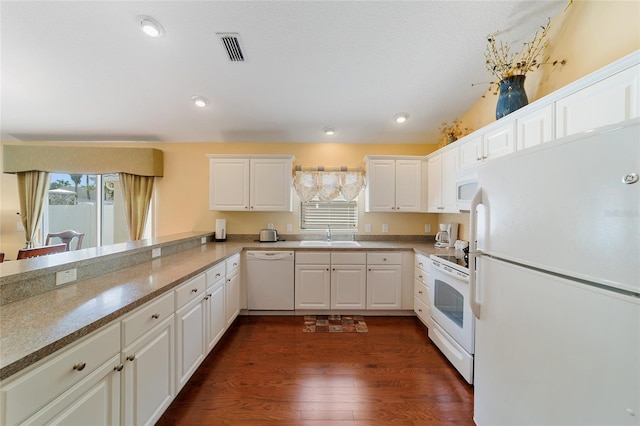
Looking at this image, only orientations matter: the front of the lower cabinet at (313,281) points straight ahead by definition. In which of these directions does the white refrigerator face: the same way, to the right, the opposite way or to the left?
to the right

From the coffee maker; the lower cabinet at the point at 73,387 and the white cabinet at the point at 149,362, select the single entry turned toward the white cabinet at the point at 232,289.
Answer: the coffee maker

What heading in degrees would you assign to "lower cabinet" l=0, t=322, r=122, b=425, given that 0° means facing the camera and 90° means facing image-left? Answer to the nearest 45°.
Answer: approximately 315°

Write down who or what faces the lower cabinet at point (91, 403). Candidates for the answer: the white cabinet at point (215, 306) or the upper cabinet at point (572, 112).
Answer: the upper cabinet

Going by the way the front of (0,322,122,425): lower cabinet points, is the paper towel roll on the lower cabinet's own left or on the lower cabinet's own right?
on the lower cabinet's own left

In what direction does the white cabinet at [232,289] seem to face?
to the viewer's right

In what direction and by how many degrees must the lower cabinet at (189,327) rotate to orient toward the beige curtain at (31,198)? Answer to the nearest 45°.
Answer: approximately 180°

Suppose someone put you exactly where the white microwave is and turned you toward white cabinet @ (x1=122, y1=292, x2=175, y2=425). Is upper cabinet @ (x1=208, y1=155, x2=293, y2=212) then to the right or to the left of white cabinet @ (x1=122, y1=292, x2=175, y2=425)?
right

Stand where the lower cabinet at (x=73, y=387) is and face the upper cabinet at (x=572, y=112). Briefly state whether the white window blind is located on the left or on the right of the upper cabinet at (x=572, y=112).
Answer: left

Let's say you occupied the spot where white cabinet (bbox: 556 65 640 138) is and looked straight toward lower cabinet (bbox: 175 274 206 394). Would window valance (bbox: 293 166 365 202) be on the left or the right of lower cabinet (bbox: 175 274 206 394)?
right
